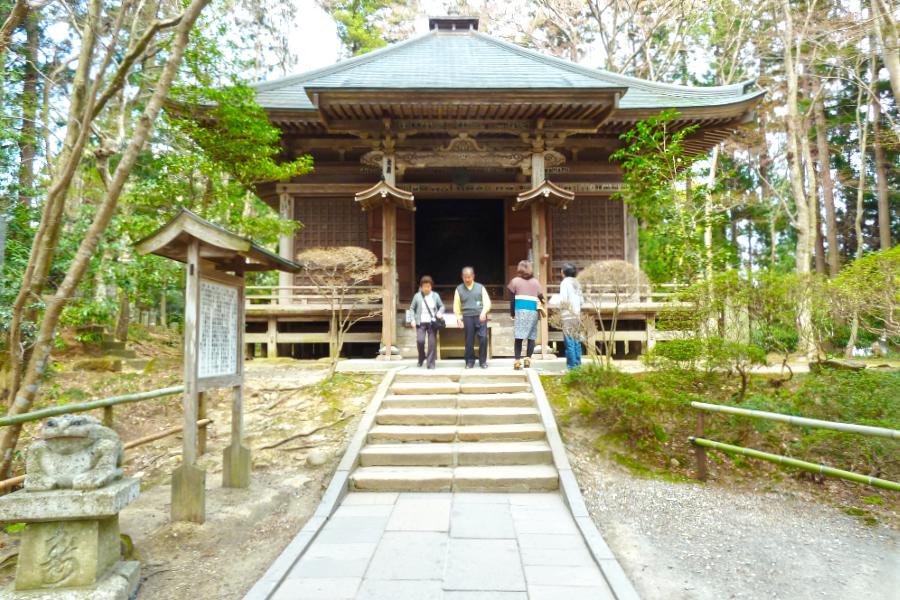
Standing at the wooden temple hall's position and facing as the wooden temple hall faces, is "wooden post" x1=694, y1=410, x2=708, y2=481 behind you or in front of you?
in front

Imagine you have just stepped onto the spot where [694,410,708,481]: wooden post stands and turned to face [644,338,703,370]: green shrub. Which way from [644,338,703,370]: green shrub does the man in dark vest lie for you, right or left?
left

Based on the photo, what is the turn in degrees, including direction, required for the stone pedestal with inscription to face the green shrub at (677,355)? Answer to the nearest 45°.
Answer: approximately 90° to its left

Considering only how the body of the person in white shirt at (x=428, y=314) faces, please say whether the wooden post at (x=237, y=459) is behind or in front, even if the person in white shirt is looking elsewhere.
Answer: in front

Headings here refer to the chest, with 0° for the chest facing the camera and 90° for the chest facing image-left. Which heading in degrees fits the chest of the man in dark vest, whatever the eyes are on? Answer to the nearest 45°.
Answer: approximately 0°

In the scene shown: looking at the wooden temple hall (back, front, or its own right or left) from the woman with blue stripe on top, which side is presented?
front
